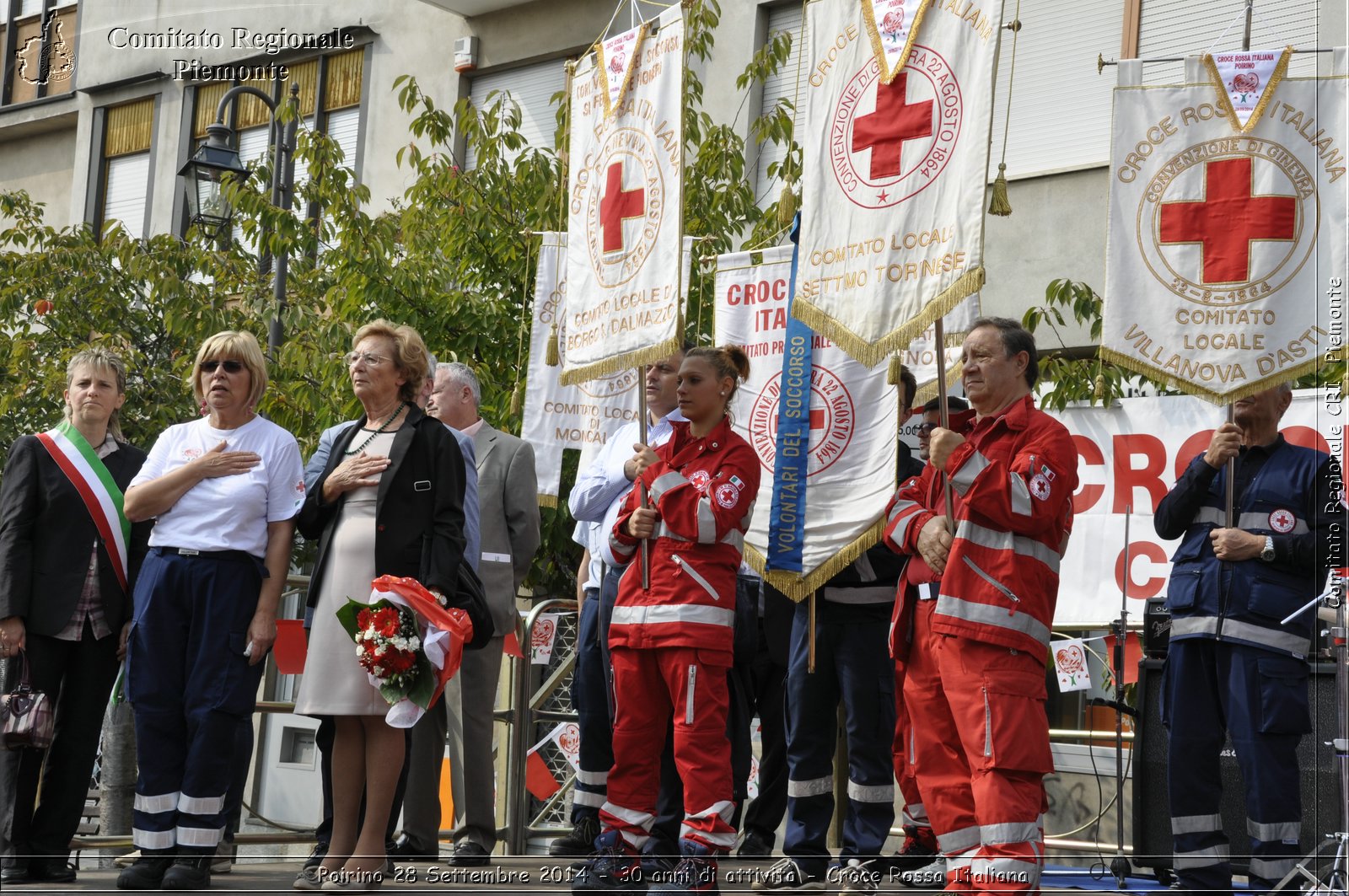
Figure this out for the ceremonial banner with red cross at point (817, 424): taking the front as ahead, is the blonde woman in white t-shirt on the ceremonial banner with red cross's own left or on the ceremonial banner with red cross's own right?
on the ceremonial banner with red cross's own right

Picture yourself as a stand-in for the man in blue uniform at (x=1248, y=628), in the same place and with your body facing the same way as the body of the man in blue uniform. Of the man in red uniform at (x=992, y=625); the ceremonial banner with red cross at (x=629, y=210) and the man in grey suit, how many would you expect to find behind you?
0

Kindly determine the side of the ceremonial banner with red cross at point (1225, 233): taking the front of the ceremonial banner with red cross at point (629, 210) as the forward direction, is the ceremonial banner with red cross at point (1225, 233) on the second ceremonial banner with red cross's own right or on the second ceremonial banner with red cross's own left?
on the second ceremonial banner with red cross's own left

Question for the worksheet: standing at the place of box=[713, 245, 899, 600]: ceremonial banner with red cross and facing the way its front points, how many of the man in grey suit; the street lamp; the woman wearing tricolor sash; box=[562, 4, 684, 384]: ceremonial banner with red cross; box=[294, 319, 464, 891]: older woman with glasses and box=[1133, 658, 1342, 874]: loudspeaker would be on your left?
1

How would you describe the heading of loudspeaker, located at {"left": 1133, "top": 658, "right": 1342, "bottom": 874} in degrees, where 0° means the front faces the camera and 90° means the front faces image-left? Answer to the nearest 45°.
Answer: approximately 0°

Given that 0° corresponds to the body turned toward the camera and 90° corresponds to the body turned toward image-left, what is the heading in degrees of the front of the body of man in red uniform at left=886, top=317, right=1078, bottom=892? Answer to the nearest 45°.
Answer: approximately 45°

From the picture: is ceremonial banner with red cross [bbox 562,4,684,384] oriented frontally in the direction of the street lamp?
no

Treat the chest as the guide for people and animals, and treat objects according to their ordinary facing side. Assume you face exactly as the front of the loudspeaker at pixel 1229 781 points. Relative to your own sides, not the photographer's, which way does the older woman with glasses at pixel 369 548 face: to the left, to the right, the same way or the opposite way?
the same way

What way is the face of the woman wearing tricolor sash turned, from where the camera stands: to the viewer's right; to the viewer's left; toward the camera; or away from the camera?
toward the camera

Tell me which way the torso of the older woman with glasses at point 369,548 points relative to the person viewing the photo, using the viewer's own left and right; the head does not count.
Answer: facing the viewer and to the left of the viewer

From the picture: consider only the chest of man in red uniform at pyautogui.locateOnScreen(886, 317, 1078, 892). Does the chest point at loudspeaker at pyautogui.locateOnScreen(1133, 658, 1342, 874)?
no

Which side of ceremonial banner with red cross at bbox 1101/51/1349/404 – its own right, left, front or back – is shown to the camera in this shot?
front

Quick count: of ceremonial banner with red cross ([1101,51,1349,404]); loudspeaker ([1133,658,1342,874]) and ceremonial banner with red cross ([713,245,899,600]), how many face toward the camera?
3

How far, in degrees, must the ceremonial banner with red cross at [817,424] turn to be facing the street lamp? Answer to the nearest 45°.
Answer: approximately 135° to its right

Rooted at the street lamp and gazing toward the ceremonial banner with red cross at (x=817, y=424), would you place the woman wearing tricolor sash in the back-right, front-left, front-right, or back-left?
front-right
